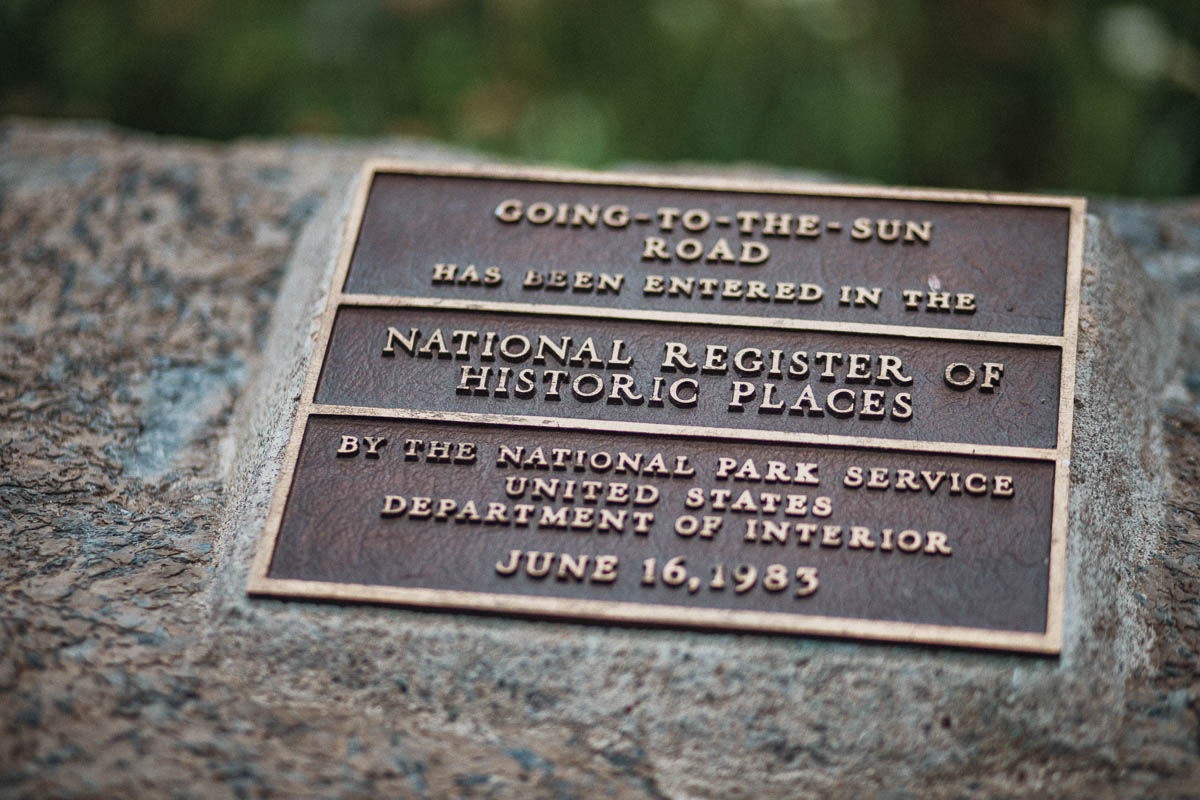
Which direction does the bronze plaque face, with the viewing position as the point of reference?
facing the viewer
